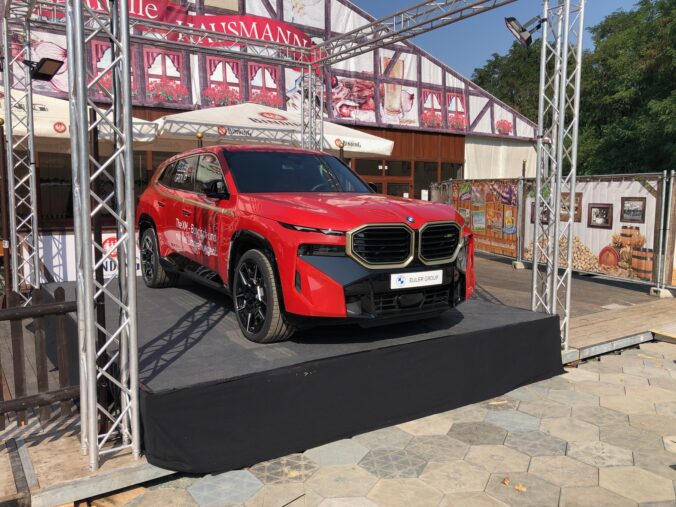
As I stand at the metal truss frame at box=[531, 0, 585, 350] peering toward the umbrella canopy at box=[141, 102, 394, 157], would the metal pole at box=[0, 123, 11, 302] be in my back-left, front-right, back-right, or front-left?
front-left

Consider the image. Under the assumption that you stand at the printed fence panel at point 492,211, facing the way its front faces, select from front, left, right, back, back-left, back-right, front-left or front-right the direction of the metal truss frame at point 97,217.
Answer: front-left

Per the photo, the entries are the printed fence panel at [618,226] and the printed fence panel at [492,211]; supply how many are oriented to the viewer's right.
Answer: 0

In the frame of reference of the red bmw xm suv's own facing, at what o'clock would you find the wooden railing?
The wooden railing is roughly at 4 o'clock from the red bmw xm suv.

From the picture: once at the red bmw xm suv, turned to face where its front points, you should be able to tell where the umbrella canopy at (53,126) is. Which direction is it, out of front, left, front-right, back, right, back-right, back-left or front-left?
back

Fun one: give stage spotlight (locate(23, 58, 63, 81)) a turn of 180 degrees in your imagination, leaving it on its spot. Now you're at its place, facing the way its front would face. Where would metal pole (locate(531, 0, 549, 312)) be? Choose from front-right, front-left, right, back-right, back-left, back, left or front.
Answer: back

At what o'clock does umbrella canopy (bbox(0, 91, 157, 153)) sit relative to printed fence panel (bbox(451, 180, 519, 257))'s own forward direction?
The umbrella canopy is roughly at 12 o'clock from the printed fence panel.

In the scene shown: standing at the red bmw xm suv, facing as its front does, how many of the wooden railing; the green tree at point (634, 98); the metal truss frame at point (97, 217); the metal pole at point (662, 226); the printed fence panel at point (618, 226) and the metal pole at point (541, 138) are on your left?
4

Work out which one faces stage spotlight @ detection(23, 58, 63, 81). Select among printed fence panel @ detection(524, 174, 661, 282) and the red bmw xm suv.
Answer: the printed fence panel

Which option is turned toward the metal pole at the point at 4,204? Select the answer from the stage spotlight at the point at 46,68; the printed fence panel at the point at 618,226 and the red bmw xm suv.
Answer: the printed fence panel

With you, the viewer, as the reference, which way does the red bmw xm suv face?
facing the viewer and to the right of the viewer

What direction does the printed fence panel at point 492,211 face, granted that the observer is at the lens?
facing the viewer and to the left of the viewer

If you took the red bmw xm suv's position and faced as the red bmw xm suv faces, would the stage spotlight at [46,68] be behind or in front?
behind

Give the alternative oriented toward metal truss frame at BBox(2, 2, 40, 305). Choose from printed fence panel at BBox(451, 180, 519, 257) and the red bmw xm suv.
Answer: the printed fence panel
